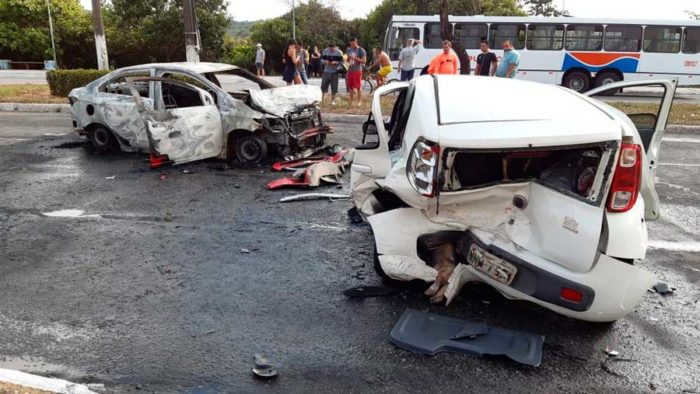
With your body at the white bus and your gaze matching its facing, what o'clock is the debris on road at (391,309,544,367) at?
The debris on road is roughly at 9 o'clock from the white bus.

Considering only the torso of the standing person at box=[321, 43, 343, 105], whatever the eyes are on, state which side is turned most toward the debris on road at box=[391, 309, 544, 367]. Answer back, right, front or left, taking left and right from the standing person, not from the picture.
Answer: front

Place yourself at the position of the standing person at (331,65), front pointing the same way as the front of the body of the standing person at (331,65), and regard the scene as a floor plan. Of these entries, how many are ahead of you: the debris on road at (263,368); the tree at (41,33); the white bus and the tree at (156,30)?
1

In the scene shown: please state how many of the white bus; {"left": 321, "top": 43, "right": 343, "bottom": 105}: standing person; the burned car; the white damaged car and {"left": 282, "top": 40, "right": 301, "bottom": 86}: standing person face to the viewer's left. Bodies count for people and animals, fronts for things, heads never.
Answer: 1

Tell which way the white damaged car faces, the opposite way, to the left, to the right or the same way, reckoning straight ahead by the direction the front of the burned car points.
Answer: to the left

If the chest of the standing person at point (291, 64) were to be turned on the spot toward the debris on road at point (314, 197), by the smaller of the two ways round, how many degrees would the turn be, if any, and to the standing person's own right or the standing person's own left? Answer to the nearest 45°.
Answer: approximately 45° to the standing person's own right

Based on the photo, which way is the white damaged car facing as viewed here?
away from the camera

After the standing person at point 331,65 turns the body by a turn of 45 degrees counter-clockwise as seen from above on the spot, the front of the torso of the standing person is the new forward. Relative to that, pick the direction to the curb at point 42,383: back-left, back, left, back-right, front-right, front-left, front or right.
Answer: front-right

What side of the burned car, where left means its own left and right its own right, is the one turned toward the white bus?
left

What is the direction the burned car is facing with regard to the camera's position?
facing the viewer and to the right of the viewer

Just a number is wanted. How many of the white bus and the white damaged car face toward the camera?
0

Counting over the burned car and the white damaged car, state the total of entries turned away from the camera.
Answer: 1

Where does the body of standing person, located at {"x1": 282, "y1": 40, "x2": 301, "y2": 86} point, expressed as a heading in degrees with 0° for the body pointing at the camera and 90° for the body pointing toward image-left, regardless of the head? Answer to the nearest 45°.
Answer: approximately 315°
